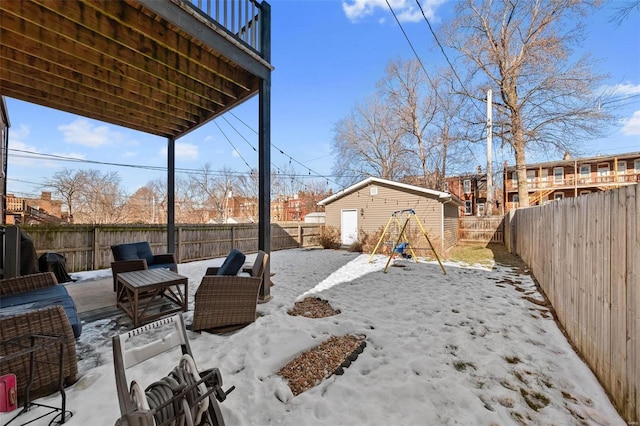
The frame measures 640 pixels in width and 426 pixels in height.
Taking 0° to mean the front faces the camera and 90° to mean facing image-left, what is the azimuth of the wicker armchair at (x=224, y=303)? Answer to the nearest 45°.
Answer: approximately 135°

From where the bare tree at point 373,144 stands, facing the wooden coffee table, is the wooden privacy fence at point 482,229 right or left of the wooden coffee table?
left

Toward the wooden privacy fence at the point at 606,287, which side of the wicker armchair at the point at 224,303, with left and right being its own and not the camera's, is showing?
back

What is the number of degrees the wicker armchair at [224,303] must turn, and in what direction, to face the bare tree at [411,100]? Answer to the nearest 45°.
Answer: approximately 90° to its right

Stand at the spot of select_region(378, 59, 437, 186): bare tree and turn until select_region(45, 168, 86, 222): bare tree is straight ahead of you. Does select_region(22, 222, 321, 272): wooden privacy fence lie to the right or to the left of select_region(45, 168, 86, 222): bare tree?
left

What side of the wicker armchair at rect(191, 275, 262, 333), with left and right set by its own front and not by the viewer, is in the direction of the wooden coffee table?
front

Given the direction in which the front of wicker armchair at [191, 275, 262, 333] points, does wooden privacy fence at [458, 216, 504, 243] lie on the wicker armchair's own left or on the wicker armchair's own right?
on the wicker armchair's own right

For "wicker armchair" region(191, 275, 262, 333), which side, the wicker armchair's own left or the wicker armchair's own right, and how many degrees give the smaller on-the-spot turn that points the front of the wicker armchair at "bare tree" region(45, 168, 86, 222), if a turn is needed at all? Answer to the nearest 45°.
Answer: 0° — it already faces it

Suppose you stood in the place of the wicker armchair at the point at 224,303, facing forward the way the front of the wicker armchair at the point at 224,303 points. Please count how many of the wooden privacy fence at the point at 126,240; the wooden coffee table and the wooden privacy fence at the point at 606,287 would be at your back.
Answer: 1

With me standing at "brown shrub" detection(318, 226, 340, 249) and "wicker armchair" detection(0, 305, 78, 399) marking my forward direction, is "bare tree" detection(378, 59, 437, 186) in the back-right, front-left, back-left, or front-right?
back-left

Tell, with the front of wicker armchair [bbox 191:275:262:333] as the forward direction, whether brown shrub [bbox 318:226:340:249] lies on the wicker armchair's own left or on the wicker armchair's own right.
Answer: on the wicker armchair's own right

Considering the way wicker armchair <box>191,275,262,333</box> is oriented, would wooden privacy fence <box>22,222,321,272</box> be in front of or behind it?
in front

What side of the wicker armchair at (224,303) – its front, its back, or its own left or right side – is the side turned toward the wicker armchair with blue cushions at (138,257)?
front

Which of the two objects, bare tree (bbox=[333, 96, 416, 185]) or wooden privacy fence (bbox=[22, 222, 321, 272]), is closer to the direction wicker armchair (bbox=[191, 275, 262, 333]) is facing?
the wooden privacy fence

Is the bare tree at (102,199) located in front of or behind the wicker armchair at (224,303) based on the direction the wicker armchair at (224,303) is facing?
in front
